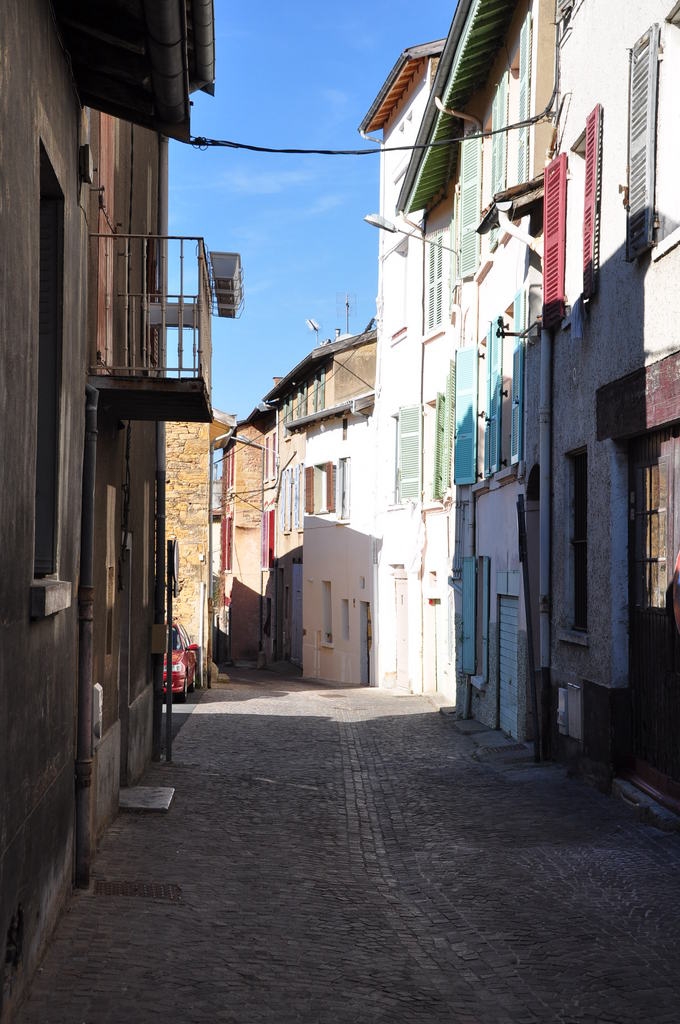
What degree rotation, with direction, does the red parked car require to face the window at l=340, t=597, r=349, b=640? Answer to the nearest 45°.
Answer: approximately 135° to its left

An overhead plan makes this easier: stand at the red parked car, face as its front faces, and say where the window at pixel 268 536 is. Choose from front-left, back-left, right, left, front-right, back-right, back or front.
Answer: back

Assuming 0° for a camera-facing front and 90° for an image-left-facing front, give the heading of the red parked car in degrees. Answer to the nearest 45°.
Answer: approximately 0°

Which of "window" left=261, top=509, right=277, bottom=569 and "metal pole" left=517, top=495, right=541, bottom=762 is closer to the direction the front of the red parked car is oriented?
the metal pole

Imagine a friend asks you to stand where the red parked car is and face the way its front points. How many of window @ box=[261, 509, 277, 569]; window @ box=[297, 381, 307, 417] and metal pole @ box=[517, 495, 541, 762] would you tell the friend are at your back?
2

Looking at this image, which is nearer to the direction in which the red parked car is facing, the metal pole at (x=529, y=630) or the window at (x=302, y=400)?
the metal pole

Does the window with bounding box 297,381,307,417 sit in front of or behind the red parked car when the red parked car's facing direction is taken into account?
behind

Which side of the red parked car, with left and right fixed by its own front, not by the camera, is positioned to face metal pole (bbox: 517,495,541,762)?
front

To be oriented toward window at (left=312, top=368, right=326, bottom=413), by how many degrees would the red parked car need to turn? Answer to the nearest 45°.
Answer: approximately 180°

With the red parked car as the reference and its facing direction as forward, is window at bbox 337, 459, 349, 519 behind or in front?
behind

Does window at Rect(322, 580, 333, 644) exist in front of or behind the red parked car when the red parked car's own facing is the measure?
behind
